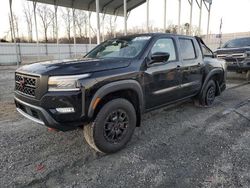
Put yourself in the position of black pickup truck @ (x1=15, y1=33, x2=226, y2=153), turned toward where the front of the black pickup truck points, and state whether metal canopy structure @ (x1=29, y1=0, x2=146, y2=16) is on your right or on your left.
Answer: on your right

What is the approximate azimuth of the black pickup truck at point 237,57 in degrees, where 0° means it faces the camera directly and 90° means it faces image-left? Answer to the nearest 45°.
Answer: approximately 45°

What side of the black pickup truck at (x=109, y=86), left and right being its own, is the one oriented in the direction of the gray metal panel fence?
right

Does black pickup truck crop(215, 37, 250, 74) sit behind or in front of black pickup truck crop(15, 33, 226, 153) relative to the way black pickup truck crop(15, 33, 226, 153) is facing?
behind

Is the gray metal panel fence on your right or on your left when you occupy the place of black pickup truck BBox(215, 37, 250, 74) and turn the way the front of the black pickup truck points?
on your right

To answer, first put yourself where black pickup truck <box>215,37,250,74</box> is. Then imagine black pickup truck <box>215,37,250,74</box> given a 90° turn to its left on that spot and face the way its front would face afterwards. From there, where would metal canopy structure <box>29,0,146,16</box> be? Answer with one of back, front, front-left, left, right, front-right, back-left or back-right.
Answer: back

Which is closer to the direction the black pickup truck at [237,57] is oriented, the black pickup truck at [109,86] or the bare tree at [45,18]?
the black pickup truck

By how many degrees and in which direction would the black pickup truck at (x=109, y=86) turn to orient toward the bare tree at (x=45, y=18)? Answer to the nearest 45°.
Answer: approximately 135° to its right

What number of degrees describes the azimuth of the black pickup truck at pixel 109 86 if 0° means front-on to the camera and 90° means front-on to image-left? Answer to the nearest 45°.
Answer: approximately 45°

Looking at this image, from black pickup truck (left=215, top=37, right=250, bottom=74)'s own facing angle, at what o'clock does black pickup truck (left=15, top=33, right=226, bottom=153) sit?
black pickup truck (left=15, top=33, right=226, bottom=153) is roughly at 11 o'clock from black pickup truck (left=215, top=37, right=250, bottom=74).
